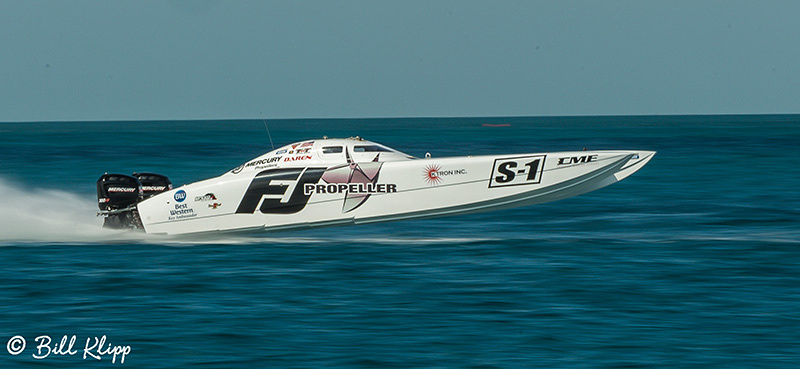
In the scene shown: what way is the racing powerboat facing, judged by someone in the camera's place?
facing to the right of the viewer
